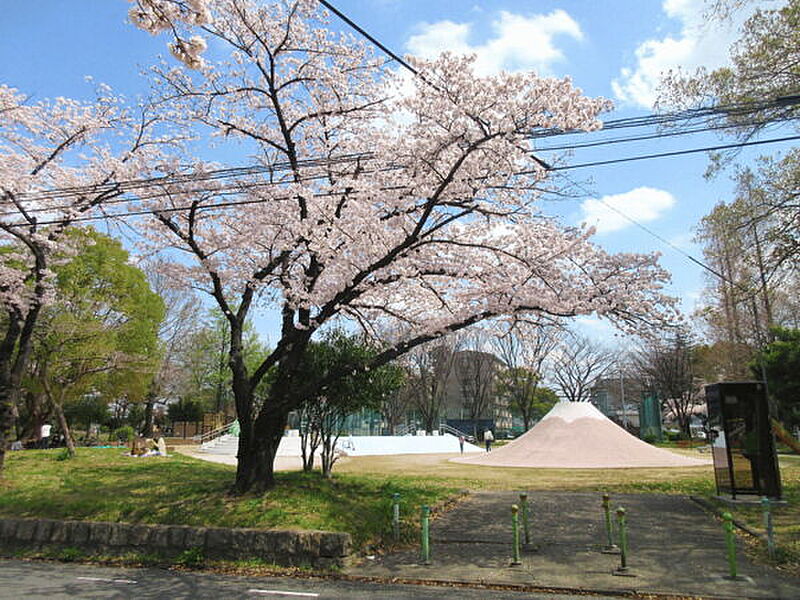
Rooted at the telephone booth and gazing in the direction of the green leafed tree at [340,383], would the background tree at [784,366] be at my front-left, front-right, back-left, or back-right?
back-right

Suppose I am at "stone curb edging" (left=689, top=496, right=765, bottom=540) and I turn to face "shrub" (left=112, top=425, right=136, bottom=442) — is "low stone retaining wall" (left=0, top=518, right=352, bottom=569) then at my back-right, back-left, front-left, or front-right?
front-left

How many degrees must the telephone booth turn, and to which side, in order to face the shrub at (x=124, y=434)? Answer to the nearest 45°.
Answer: approximately 90° to its right

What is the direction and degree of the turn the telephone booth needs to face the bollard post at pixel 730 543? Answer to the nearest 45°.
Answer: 0° — it already faces it

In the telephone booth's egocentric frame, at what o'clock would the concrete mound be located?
The concrete mound is roughly at 5 o'clock from the telephone booth.

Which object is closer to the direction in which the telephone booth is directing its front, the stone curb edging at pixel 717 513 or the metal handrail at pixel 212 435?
the stone curb edging

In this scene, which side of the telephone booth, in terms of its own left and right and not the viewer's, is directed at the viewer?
front

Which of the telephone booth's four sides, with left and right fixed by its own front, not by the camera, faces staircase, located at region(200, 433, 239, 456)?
right

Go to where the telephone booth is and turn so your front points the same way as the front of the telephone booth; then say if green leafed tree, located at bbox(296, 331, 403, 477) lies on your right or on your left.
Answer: on your right

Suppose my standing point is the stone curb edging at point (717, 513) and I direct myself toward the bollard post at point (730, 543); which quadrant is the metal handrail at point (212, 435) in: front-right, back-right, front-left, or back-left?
back-right

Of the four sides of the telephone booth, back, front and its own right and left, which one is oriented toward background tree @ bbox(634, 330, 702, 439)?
back

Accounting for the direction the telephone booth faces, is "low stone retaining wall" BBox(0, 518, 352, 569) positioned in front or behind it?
in front

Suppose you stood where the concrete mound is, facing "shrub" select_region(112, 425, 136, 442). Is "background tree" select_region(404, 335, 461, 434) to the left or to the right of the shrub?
right

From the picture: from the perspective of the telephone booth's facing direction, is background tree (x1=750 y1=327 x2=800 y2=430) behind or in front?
behind
